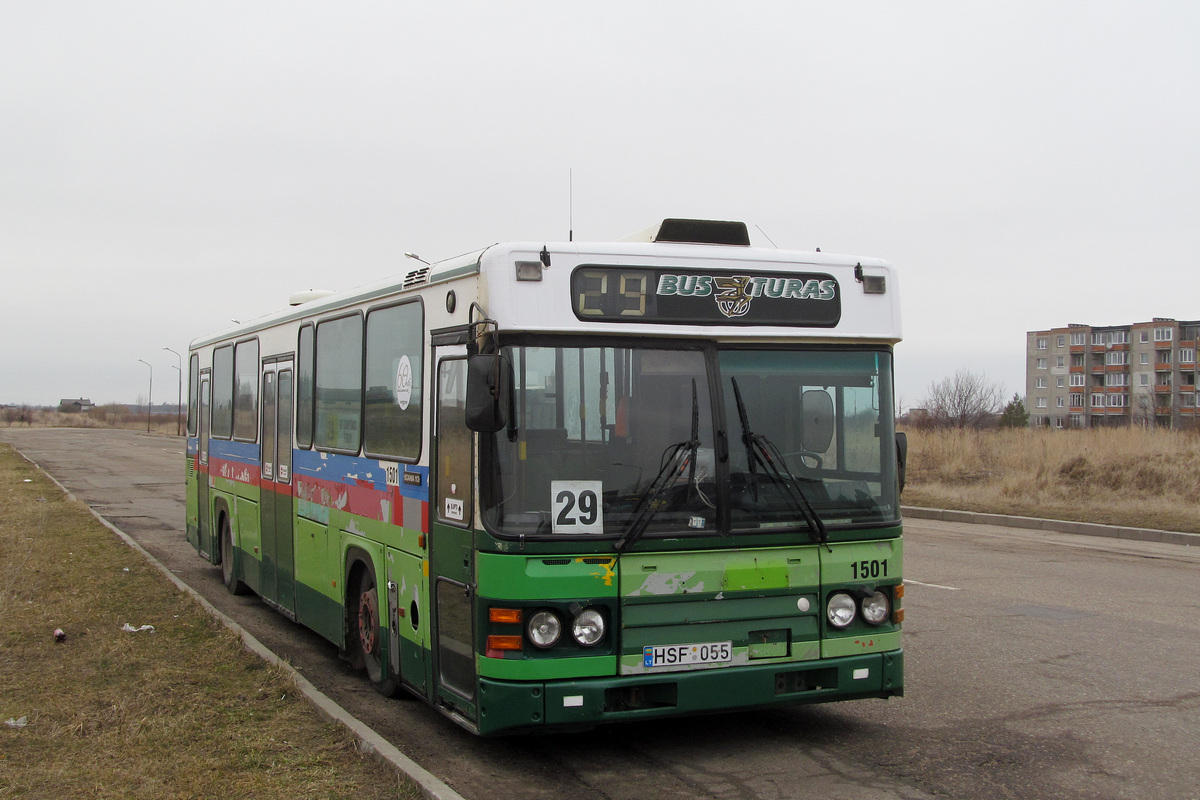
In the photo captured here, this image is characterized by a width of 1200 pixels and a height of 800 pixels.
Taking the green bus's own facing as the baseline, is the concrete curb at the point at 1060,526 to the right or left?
on its left

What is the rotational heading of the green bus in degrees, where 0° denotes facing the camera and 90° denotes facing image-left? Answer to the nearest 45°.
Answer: approximately 315°
